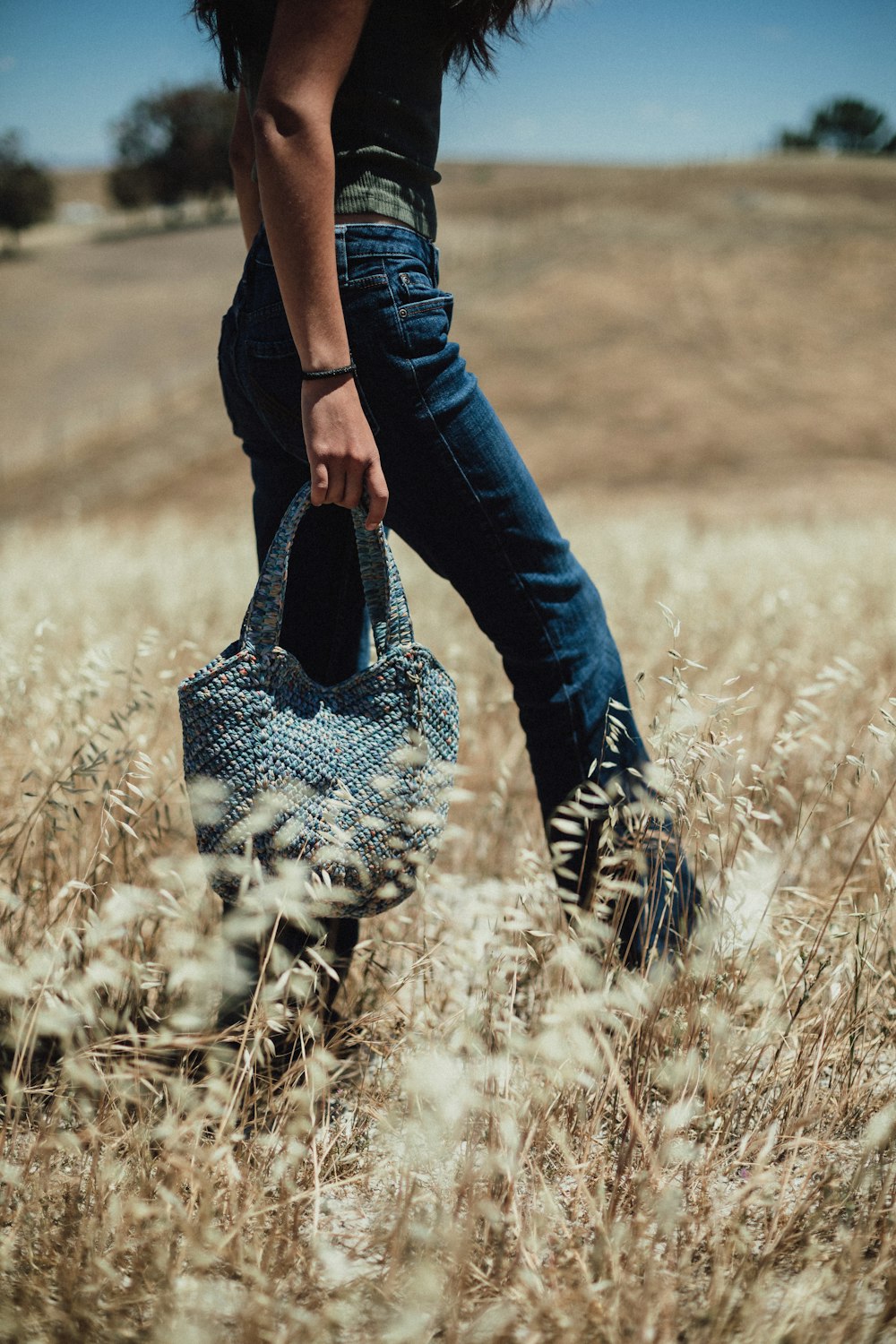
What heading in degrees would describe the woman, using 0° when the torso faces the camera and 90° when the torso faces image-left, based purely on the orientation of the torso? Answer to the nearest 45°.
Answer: approximately 270°
